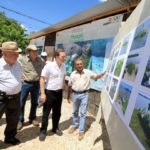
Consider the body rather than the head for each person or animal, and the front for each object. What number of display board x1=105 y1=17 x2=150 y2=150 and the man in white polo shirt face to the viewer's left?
1

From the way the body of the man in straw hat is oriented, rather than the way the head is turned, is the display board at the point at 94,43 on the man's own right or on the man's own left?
on the man's own left

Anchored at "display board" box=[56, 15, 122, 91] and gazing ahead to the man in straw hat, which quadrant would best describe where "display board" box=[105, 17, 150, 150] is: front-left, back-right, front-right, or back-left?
front-left

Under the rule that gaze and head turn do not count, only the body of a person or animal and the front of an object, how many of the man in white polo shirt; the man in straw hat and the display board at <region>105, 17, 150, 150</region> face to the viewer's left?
1

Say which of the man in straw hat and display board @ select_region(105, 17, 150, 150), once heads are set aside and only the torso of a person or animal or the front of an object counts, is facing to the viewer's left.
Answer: the display board

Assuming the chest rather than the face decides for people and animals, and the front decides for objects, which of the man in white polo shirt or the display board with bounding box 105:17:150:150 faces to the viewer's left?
the display board

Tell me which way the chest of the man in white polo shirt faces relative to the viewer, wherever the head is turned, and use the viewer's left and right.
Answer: facing the viewer and to the right of the viewer

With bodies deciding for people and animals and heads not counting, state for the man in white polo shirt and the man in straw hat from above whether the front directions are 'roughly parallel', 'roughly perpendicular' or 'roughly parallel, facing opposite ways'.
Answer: roughly parallel

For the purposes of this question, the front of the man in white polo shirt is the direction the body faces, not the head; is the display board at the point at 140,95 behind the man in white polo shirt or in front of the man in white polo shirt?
in front

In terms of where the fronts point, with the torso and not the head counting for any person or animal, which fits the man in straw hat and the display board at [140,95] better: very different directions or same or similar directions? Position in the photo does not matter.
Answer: very different directions

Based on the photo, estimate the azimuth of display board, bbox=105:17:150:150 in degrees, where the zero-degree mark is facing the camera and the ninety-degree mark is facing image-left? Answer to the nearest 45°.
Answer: approximately 90°
